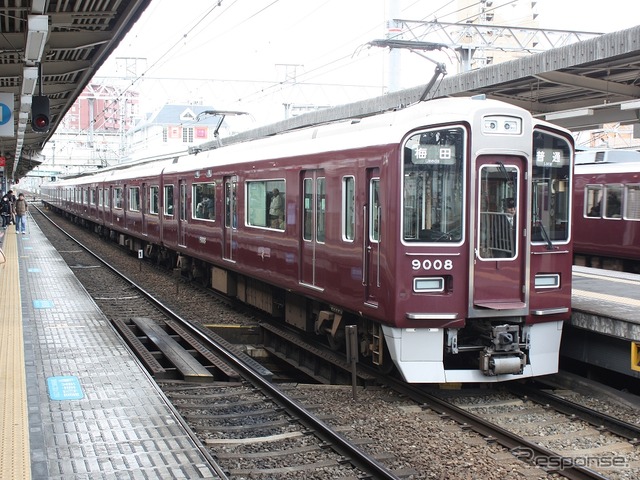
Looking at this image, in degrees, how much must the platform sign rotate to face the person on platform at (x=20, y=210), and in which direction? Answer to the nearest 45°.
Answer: approximately 180°

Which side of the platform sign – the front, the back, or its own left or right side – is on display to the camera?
front

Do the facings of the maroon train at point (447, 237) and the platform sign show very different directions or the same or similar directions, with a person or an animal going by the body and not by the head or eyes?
same or similar directions

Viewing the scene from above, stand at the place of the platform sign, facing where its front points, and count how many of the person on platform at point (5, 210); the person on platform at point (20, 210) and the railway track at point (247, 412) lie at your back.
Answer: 2

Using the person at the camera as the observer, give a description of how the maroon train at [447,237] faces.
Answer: facing the viewer and to the right of the viewer

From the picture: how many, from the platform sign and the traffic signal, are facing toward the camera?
2

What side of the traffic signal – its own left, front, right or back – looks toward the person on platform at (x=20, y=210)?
back

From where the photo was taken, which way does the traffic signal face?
toward the camera

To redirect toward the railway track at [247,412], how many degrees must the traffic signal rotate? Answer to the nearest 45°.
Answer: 0° — it already faces it

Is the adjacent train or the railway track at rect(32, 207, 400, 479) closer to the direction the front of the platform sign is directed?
the railway track

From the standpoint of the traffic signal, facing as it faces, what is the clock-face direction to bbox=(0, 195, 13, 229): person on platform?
The person on platform is roughly at 6 o'clock from the traffic signal.

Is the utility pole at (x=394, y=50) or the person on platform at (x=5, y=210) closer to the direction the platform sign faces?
the utility pole
